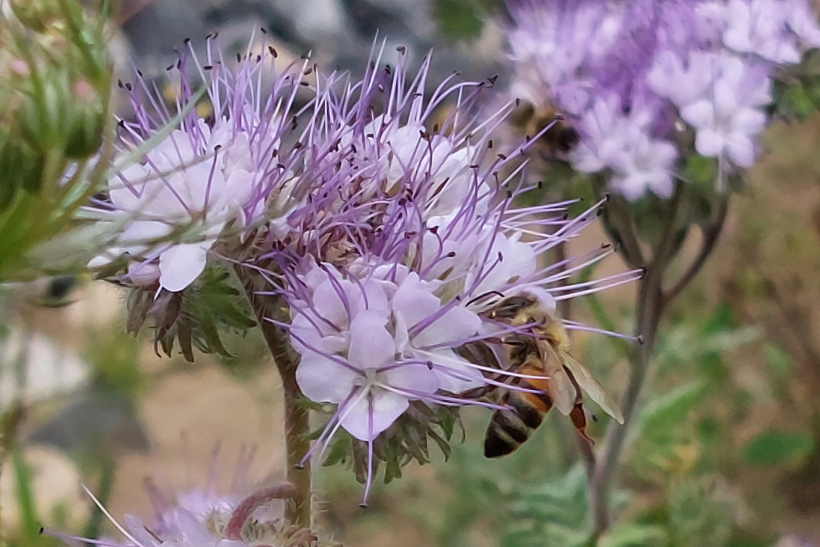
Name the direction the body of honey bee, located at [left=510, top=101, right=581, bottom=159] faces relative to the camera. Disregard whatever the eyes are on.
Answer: to the viewer's right

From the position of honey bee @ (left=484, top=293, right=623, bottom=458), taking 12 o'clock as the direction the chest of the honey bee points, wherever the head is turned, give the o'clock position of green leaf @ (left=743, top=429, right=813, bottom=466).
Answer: The green leaf is roughly at 4 o'clock from the honey bee.
